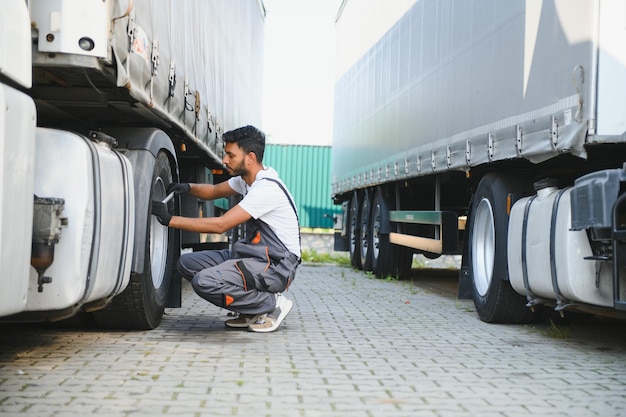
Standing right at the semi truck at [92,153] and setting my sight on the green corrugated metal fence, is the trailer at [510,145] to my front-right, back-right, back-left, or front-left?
front-right

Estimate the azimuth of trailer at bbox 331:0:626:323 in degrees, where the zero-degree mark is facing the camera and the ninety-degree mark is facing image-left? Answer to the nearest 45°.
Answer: approximately 315°

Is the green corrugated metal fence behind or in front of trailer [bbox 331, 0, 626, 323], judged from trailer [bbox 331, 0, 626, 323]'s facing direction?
behind

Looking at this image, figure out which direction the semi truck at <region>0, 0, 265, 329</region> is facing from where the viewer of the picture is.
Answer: facing the viewer and to the left of the viewer

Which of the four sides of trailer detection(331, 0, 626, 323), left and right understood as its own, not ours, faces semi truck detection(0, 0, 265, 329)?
right

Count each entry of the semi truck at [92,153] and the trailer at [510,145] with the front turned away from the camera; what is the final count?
0
